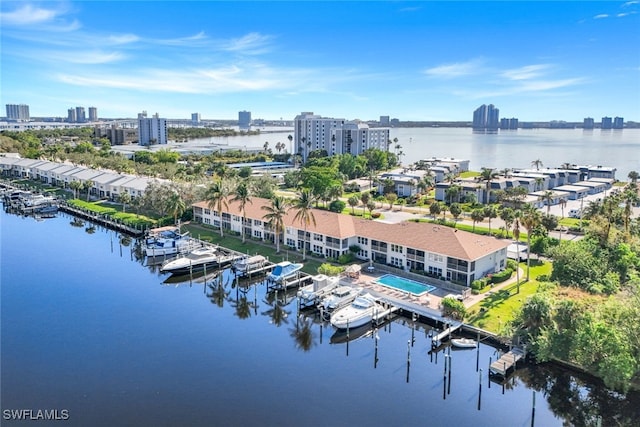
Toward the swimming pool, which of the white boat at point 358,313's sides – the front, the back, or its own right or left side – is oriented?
back

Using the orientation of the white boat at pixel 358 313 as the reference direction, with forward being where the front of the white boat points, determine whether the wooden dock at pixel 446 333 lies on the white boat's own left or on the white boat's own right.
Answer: on the white boat's own left

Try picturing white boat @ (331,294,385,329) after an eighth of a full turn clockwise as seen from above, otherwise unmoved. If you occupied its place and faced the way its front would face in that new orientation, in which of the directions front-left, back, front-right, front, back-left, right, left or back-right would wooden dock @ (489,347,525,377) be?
back-left

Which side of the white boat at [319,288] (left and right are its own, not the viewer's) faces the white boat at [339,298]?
left

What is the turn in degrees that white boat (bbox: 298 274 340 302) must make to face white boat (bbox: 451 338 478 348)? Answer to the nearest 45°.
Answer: approximately 90° to its left

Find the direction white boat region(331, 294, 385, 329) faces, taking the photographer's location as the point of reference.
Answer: facing the viewer and to the left of the viewer

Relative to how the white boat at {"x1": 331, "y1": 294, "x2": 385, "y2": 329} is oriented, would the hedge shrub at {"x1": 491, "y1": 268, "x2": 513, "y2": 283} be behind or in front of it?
behind

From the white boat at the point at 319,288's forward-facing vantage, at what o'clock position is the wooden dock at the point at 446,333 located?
The wooden dock is roughly at 9 o'clock from the white boat.

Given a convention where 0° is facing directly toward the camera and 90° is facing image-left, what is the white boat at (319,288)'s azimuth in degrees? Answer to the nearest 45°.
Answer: approximately 45°

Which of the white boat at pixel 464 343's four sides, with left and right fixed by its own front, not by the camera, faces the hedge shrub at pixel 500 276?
right

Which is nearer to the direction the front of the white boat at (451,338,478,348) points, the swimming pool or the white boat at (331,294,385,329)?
the white boat

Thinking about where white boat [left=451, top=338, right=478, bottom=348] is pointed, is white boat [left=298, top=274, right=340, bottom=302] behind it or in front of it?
in front

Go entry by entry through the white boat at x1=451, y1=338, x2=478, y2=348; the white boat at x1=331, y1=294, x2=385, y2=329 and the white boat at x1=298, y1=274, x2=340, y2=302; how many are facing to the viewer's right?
0

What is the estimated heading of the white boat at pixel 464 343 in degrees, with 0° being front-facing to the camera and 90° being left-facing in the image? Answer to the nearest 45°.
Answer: approximately 90°
